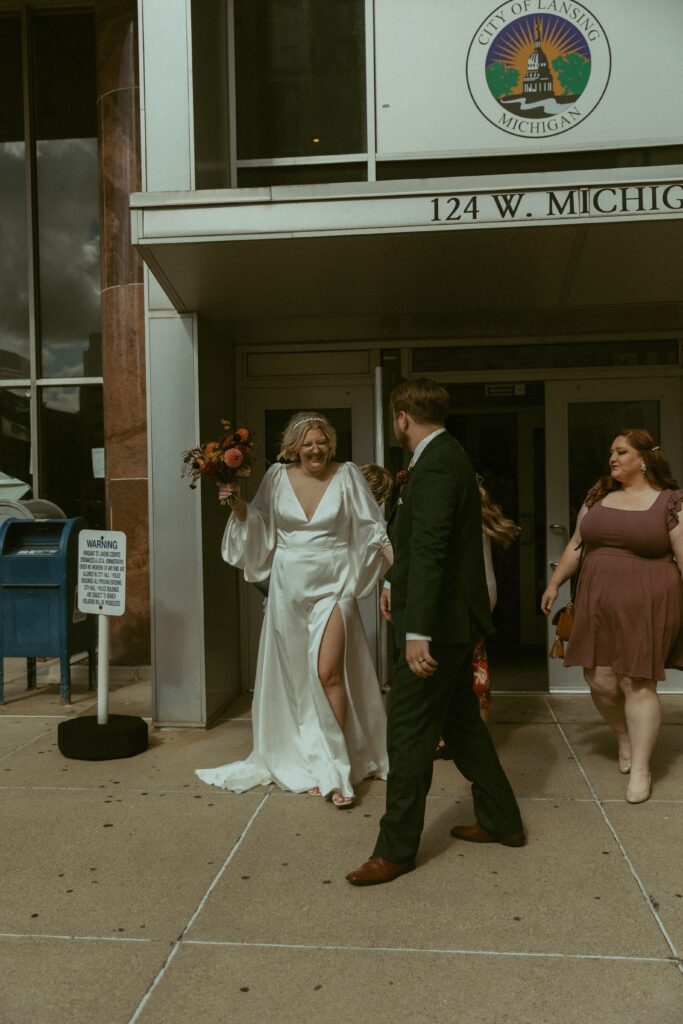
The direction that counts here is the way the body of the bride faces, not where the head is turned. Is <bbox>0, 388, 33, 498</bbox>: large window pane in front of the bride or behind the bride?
behind

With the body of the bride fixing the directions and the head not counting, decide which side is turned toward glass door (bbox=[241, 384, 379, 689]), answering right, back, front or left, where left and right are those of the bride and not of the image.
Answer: back

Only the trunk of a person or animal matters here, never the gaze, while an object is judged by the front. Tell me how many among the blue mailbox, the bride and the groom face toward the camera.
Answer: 2

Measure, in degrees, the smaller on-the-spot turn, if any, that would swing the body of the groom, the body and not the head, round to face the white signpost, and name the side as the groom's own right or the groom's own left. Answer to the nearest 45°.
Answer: approximately 45° to the groom's own right

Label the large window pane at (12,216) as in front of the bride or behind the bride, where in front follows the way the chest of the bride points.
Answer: behind

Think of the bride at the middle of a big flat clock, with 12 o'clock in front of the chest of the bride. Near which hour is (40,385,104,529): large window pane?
The large window pane is roughly at 5 o'clock from the bride.

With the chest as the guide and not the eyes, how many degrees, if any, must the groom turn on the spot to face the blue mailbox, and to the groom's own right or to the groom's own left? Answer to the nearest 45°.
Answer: approximately 45° to the groom's own right

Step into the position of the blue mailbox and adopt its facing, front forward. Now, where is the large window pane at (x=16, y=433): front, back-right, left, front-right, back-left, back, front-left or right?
back

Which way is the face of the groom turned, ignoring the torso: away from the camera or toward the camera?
away from the camera

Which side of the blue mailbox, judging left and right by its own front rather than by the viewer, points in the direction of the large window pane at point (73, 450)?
back
